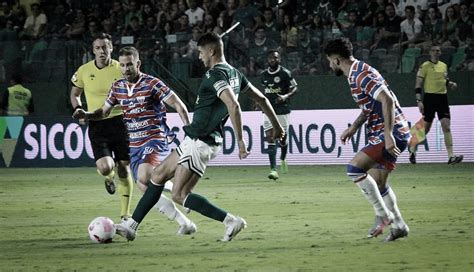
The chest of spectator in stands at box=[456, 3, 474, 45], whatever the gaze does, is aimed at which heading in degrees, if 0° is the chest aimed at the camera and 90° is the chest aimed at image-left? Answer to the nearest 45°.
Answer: approximately 0°

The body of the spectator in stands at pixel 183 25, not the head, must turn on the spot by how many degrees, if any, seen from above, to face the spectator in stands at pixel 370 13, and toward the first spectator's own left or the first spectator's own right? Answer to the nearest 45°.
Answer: approximately 90° to the first spectator's own left

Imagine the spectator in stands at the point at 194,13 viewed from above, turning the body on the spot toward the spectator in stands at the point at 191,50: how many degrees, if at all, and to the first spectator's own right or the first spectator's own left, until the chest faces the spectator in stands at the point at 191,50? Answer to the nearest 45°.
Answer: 0° — they already face them

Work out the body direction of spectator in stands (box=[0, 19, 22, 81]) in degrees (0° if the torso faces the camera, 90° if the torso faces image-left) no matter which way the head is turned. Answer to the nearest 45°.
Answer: approximately 0°

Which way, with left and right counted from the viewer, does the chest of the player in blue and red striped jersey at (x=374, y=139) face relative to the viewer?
facing to the left of the viewer

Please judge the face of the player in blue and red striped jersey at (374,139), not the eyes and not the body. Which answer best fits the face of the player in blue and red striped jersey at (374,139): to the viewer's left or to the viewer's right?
to the viewer's left

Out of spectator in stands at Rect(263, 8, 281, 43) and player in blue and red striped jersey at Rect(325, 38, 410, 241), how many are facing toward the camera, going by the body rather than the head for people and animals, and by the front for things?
1

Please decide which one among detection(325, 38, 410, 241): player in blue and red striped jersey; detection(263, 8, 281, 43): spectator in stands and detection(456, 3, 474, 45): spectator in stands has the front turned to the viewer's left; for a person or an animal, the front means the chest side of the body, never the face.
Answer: the player in blue and red striped jersey

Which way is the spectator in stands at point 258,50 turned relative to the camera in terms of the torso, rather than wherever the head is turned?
toward the camera

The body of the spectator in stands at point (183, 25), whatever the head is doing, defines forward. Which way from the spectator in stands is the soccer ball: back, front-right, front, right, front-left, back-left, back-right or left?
front

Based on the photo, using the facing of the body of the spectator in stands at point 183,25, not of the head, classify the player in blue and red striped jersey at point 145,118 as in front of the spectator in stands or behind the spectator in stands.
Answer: in front

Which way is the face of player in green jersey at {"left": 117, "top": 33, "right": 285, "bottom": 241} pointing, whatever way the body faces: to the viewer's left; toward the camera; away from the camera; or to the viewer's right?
to the viewer's left

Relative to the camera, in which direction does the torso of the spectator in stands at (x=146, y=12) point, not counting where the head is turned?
toward the camera
